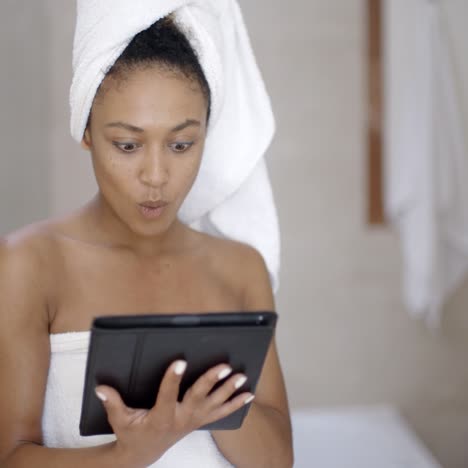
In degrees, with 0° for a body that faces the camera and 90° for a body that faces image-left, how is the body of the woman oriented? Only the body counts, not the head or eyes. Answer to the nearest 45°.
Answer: approximately 0°

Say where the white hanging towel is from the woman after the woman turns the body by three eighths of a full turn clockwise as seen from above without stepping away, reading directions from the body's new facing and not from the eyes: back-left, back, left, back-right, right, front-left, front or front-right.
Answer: right
